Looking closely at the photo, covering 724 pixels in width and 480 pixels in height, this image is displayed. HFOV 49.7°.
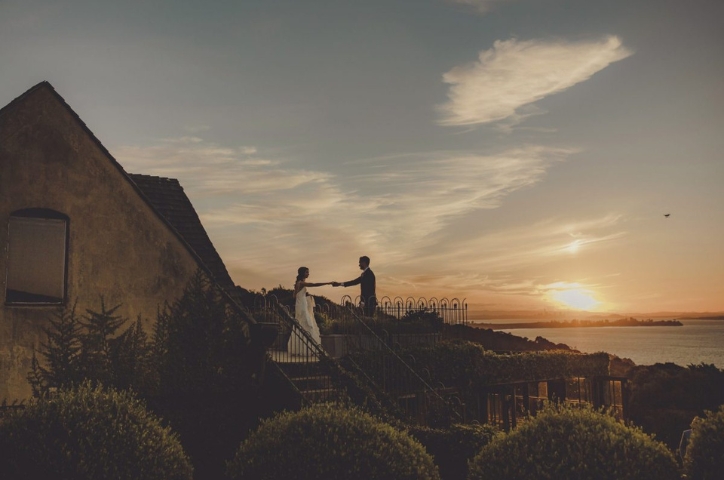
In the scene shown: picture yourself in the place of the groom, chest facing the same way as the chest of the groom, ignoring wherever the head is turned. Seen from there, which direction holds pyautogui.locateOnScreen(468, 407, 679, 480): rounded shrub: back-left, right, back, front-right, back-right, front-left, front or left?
left

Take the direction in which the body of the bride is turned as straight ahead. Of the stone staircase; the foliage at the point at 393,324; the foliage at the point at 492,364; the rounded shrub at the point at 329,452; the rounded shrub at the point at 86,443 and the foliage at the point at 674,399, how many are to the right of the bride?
3

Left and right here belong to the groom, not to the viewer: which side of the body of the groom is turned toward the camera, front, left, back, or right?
left

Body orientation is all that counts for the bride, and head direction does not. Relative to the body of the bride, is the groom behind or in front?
in front

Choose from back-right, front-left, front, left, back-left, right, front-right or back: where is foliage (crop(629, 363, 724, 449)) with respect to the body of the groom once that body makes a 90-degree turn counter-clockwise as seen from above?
back-left

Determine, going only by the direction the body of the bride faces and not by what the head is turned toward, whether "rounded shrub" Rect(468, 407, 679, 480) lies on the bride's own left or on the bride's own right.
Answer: on the bride's own right

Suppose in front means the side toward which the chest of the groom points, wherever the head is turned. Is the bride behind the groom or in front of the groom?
in front

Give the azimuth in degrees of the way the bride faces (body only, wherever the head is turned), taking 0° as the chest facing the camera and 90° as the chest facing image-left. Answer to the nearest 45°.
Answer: approximately 270°

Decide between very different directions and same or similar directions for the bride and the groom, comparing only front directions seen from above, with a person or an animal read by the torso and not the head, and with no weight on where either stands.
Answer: very different directions

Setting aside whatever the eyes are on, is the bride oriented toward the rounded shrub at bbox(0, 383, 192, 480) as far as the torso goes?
no

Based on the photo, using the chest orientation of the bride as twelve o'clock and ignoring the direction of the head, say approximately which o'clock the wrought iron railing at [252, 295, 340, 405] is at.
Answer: The wrought iron railing is roughly at 3 o'clock from the bride.

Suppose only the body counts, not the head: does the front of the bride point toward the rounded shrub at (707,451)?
no
